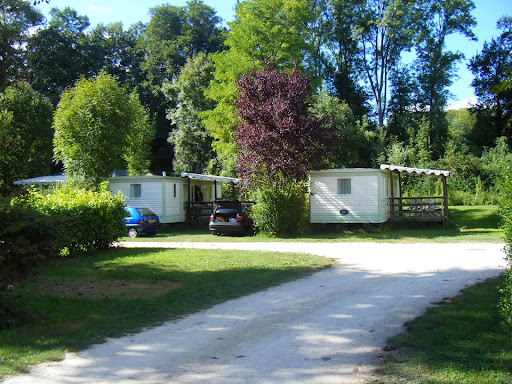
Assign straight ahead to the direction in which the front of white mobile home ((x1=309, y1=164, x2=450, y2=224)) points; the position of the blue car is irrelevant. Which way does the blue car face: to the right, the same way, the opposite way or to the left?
the opposite way

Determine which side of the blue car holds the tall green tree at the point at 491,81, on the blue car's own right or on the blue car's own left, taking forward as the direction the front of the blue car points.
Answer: on the blue car's own right

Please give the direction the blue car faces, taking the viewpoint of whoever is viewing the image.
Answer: facing away from the viewer and to the left of the viewer

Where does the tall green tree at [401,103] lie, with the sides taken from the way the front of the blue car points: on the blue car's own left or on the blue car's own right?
on the blue car's own right

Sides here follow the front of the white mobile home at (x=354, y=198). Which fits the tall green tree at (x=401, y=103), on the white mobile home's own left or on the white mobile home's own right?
on the white mobile home's own left

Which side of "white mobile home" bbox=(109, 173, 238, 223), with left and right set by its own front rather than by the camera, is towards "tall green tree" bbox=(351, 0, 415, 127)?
left

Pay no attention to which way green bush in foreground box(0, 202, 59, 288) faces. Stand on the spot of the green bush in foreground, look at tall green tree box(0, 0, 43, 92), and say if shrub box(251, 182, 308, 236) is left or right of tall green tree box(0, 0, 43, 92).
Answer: right

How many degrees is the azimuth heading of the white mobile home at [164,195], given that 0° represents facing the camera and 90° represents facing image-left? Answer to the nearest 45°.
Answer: approximately 315°

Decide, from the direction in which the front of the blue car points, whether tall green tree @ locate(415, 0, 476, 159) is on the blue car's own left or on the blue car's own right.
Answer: on the blue car's own right
